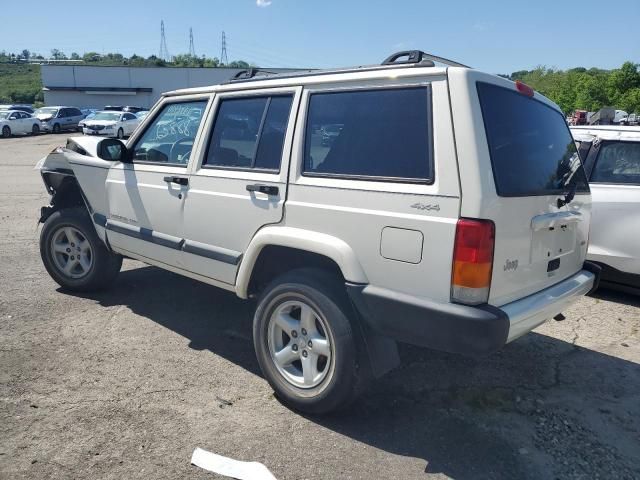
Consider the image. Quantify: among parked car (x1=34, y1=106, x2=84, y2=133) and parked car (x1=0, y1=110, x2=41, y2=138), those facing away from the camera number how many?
0

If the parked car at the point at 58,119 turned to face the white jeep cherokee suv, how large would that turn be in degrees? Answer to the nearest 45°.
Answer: approximately 45° to its left

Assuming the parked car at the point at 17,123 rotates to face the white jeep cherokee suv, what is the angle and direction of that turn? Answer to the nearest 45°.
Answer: approximately 45° to its left

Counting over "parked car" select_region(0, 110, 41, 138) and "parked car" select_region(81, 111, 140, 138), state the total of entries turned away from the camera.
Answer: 0

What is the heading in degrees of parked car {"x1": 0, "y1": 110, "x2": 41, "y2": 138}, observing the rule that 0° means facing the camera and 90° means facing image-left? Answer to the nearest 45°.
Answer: approximately 45°

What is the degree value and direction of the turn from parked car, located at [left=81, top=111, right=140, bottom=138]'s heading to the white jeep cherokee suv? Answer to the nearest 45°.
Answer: approximately 45° to its left

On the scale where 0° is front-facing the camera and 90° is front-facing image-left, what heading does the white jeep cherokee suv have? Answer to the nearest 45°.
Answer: approximately 135°

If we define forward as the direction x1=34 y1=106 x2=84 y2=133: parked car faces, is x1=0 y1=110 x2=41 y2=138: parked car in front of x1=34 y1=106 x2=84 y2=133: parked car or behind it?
in front

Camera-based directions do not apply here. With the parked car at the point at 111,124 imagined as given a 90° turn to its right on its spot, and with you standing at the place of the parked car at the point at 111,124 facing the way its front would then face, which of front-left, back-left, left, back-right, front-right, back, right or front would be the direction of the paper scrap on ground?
back-left

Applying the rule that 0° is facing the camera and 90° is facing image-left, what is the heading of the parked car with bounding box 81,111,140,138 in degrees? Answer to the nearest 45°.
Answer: approximately 45°

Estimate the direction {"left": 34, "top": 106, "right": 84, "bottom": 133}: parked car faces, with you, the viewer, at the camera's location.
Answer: facing the viewer and to the left of the viewer
